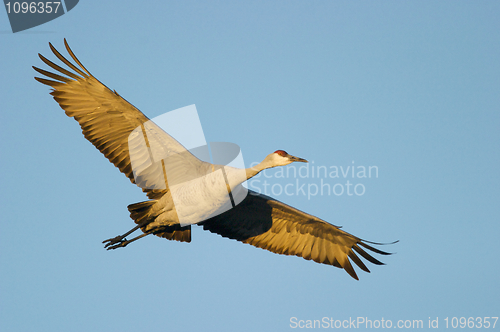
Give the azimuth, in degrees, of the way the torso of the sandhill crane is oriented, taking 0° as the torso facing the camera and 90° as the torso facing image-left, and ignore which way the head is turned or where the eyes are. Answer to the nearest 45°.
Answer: approximately 270°
